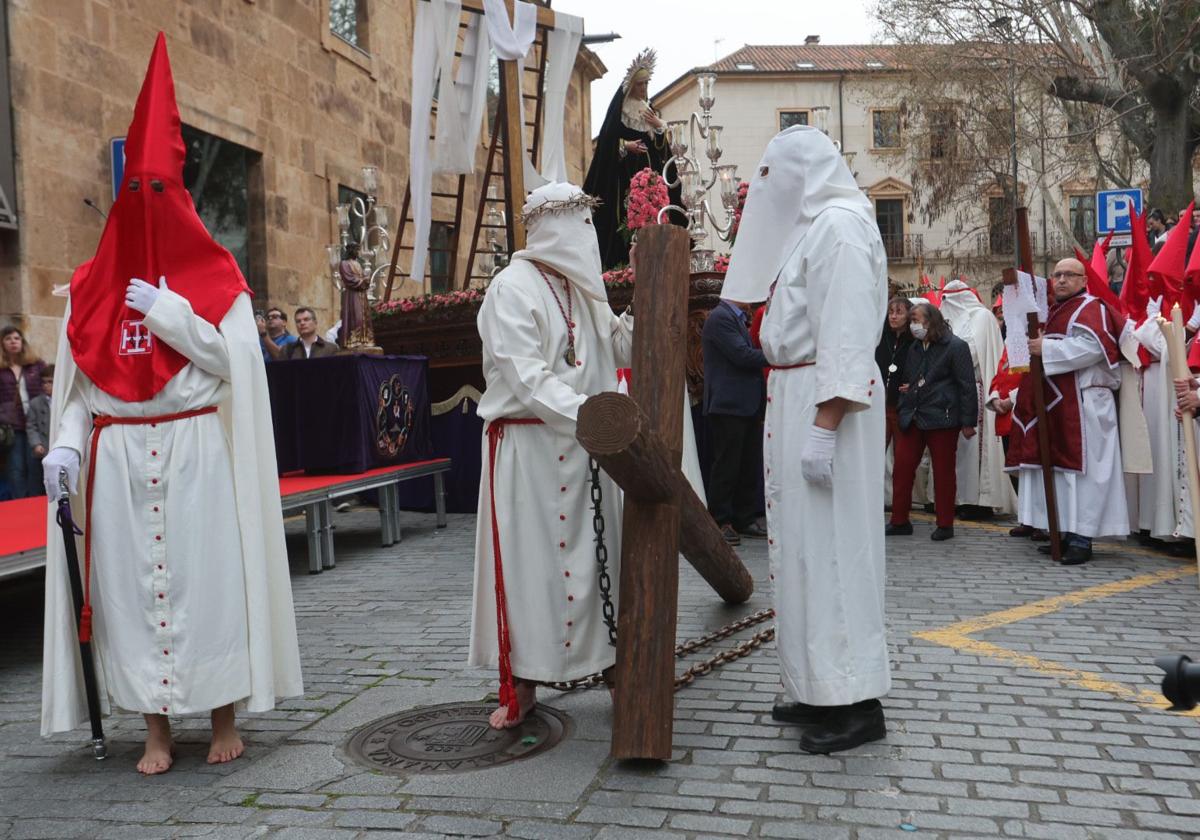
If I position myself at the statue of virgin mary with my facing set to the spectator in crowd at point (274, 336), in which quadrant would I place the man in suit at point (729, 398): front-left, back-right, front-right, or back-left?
back-left

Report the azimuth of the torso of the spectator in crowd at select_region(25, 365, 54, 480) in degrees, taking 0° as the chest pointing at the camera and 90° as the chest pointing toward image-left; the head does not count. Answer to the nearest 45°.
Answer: approximately 315°

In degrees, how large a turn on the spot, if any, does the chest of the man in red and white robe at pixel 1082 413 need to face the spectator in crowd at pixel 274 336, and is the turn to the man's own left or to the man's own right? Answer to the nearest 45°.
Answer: approximately 45° to the man's own right

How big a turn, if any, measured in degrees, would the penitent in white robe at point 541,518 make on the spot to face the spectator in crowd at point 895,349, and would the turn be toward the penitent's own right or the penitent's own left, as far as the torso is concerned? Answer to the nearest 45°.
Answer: approximately 90° to the penitent's own left

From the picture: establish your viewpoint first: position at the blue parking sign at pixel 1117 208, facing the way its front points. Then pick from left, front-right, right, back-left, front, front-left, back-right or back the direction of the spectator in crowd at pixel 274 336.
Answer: front-right

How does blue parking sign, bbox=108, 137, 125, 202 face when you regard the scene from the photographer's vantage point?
facing the viewer

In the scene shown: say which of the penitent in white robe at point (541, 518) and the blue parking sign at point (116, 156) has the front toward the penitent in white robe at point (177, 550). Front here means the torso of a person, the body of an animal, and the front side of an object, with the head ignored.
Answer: the blue parking sign
